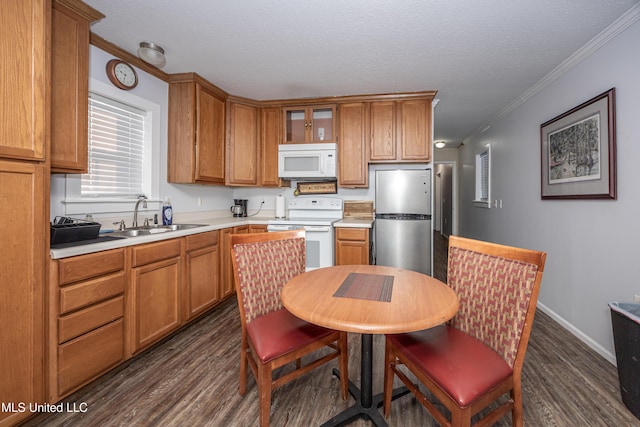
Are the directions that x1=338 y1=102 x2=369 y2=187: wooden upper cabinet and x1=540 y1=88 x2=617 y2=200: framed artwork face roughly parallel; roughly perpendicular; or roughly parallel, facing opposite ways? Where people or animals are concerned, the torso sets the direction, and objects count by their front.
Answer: roughly perpendicular

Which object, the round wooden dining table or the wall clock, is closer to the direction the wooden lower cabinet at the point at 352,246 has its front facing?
the round wooden dining table

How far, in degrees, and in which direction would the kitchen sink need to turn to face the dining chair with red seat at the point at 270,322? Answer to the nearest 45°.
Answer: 0° — it already faces it

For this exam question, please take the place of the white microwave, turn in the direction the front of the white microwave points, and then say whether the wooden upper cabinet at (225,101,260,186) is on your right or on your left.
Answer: on your right

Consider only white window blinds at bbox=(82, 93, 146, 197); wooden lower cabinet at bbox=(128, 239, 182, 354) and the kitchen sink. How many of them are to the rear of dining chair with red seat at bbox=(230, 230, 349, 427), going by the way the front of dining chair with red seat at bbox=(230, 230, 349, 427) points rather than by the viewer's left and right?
3

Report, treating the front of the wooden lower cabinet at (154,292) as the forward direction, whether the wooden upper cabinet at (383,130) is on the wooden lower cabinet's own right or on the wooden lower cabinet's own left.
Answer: on the wooden lower cabinet's own left

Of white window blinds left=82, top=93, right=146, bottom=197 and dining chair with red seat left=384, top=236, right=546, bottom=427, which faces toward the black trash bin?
the white window blinds

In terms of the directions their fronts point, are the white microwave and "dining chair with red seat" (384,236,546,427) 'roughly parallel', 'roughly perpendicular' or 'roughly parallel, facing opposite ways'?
roughly perpendicular
